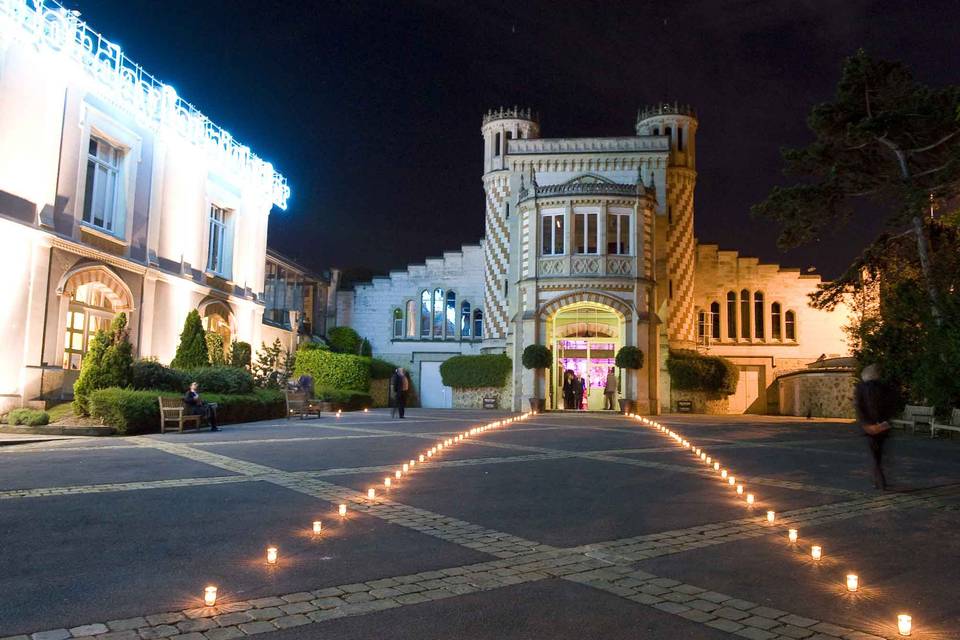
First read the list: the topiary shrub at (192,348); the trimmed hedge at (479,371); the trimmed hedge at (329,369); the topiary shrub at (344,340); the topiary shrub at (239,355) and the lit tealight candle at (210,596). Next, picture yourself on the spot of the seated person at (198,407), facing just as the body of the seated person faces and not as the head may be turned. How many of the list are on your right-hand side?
1

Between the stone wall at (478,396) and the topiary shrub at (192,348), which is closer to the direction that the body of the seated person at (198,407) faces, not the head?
the stone wall

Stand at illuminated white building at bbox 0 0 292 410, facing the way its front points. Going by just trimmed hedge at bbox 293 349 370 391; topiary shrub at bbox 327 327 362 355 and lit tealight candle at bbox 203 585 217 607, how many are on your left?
2

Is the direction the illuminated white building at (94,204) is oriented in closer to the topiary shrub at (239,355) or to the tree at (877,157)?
the tree

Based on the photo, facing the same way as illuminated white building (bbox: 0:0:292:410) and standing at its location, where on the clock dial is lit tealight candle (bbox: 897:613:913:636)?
The lit tealight candle is roughly at 1 o'clock from the illuminated white building.

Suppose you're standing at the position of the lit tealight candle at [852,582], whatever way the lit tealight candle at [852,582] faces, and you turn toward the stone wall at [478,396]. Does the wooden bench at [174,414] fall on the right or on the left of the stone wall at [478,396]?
left

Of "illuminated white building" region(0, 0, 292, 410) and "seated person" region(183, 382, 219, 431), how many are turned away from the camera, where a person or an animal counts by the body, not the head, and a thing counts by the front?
0

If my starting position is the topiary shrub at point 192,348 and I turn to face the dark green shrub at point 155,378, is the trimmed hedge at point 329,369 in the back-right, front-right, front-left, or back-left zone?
back-left

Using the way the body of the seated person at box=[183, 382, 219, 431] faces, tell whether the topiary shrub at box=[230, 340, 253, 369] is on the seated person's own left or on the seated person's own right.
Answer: on the seated person's own left

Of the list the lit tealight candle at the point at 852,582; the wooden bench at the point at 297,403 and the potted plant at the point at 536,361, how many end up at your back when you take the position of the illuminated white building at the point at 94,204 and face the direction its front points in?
0

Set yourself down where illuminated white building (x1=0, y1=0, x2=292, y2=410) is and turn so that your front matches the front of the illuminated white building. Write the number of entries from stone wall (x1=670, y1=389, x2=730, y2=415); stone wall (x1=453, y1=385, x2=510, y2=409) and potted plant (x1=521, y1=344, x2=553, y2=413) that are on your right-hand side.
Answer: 0

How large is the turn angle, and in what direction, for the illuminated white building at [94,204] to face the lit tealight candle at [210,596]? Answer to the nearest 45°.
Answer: approximately 45° to its right

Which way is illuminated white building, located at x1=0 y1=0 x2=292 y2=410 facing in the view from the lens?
facing the viewer and to the right of the viewer

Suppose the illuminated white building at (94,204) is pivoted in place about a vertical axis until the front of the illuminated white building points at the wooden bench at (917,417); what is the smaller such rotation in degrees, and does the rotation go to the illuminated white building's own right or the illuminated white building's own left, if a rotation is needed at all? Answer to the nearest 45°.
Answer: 0° — it already faces it

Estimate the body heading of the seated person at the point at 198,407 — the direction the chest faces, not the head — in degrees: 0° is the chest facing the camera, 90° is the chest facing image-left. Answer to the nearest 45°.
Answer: approximately 270°

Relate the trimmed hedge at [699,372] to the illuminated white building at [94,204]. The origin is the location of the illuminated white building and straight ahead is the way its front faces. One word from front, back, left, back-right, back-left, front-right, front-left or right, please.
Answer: front-left
